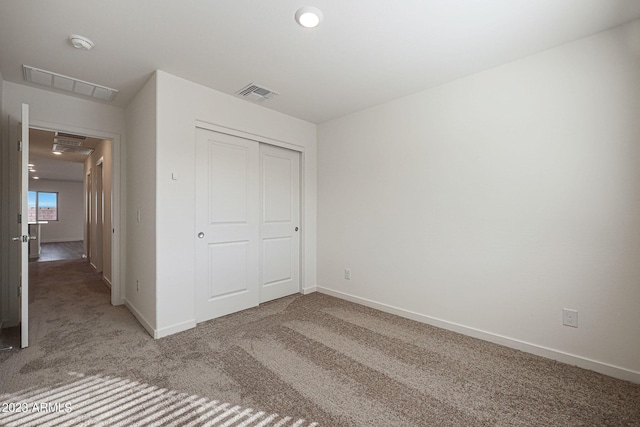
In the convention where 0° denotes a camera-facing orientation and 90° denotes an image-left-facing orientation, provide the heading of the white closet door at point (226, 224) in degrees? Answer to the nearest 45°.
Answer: approximately 315°

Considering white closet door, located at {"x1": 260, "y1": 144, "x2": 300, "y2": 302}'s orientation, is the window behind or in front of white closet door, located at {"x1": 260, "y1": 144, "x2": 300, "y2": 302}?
behind

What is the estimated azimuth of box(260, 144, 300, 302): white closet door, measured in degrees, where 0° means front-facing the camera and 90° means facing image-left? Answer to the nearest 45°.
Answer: approximately 315°

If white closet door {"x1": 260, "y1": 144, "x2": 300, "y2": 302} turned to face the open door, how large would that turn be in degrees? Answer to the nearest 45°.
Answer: approximately 90° to its right

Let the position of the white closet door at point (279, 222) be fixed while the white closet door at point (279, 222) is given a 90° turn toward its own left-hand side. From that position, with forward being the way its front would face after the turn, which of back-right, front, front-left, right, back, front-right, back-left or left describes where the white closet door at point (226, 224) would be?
back

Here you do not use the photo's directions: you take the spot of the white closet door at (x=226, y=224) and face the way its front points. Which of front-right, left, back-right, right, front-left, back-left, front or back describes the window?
back
